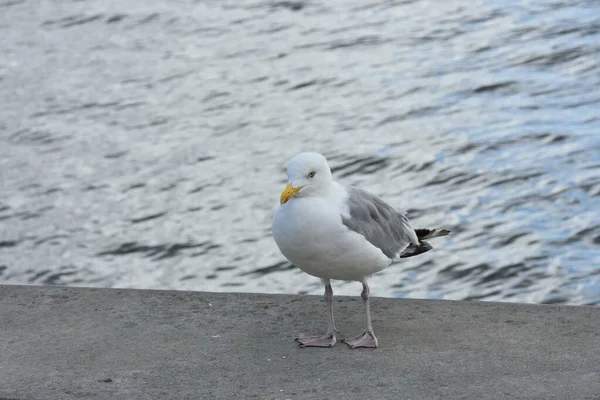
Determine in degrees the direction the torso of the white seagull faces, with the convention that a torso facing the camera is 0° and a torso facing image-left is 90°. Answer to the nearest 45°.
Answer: approximately 45°
